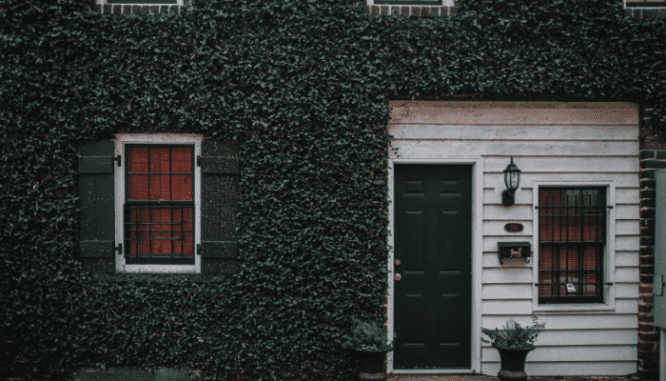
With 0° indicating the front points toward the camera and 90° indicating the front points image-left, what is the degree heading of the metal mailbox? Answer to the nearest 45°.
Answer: approximately 0°

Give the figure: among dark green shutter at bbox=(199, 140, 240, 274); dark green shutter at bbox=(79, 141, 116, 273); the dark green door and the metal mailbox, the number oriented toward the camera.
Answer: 4

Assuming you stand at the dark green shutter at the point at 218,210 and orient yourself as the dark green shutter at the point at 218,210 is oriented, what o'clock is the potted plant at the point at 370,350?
The potted plant is roughly at 10 o'clock from the dark green shutter.

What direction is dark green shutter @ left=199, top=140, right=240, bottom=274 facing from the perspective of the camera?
toward the camera

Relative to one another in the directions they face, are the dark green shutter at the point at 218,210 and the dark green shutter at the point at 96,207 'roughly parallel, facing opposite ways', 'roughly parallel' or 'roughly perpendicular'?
roughly parallel

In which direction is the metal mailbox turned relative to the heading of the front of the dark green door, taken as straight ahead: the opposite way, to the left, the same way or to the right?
the same way

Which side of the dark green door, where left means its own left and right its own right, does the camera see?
front

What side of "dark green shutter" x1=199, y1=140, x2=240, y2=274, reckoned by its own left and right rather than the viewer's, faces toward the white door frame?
left

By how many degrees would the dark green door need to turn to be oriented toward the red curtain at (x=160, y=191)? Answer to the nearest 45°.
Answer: approximately 90° to its right

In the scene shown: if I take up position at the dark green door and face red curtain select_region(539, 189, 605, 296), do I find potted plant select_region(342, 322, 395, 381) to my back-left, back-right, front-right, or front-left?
back-right

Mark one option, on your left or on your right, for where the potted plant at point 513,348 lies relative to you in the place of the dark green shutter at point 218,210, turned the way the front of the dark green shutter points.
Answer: on your left

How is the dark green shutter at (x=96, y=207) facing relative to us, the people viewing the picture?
facing the viewer

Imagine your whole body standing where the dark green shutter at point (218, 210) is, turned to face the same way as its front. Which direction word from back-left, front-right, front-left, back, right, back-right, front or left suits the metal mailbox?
left
